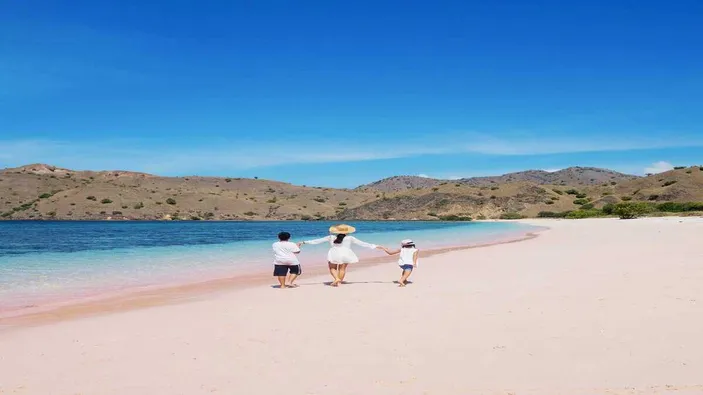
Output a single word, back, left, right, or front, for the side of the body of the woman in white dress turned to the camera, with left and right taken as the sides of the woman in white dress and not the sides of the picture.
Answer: back

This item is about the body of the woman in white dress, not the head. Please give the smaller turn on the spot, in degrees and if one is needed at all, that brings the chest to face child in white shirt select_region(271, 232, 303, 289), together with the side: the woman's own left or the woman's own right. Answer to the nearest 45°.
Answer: approximately 90° to the woman's own left
